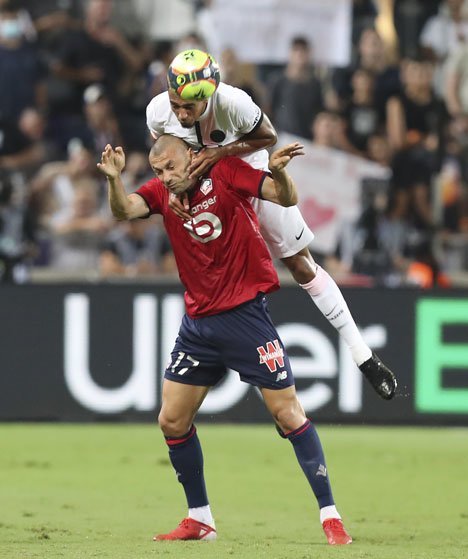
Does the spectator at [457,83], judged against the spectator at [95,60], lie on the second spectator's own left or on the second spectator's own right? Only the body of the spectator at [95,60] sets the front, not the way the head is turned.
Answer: on the second spectator's own left

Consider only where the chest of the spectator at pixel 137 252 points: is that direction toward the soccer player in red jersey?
yes

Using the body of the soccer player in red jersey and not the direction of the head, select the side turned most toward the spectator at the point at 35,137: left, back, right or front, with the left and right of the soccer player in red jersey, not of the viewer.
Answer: back

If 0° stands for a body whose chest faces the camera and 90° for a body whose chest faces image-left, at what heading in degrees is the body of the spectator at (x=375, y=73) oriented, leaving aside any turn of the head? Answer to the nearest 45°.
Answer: approximately 0°

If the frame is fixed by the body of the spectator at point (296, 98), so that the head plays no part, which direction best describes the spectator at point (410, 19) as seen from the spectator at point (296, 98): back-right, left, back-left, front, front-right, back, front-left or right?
back-left
